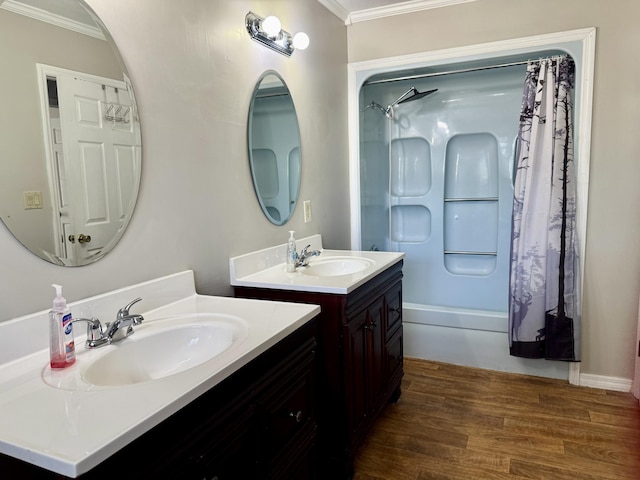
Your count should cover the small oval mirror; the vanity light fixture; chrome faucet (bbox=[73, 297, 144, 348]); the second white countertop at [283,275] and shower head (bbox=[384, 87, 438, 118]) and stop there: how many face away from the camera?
0

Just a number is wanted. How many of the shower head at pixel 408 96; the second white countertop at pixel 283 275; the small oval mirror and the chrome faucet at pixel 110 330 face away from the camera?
0

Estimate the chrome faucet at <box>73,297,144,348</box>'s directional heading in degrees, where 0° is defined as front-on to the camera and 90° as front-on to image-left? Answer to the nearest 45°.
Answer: approximately 315°

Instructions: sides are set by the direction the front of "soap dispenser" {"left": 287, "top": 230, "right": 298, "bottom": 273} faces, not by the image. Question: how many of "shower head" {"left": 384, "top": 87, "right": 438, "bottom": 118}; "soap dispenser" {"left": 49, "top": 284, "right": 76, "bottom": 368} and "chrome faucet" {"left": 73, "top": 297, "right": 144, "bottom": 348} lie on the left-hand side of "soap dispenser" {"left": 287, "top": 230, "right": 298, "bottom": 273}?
1

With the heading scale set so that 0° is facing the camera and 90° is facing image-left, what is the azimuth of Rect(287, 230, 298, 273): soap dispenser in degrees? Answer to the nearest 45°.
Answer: approximately 315°

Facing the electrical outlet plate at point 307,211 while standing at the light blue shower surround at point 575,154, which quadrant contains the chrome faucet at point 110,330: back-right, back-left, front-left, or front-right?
front-left

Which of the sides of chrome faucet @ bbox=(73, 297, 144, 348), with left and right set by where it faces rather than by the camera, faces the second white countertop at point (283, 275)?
left

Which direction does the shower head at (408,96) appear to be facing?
to the viewer's right

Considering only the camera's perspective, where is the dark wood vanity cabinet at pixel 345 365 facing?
facing the viewer and to the right of the viewer

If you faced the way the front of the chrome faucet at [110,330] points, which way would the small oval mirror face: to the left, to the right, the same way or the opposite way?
the same way

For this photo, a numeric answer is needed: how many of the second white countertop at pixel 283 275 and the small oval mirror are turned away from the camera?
0
